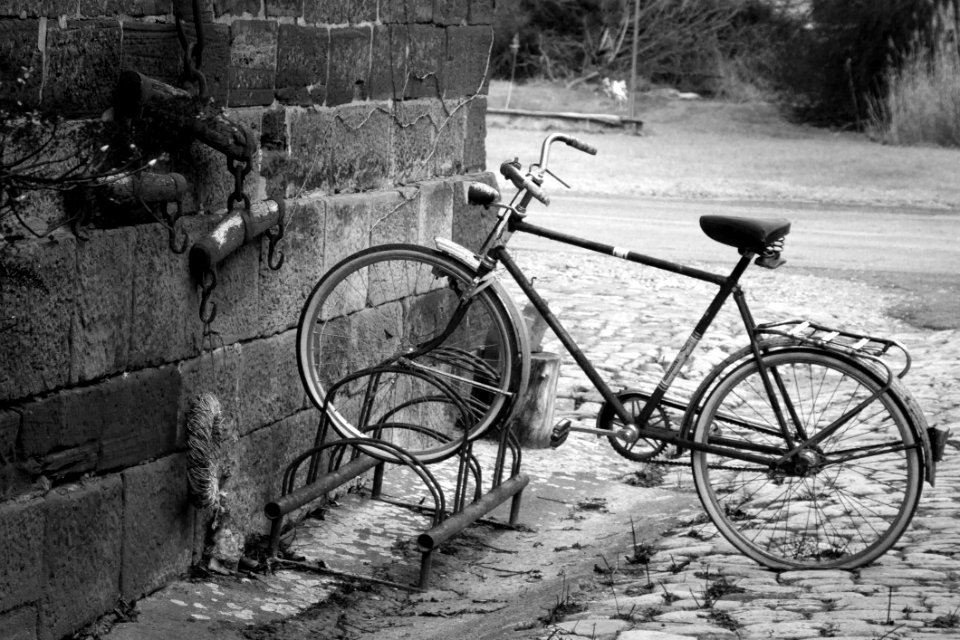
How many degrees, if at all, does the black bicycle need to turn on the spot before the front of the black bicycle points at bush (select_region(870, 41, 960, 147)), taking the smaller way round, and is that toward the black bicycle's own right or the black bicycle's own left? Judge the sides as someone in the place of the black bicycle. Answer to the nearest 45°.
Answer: approximately 90° to the black bicycle's own right

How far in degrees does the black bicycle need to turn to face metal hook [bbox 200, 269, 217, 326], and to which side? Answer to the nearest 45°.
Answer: approximately 45° to its left

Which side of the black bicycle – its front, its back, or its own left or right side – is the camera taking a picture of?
left

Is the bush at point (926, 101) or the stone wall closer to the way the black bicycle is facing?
the stone wall

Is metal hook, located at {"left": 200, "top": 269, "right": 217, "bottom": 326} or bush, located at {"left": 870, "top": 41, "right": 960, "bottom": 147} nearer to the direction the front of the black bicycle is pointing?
the metal hook

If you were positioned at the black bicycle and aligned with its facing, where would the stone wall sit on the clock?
The stone wall is roughly at 11 o'clock from the black bicycle.
